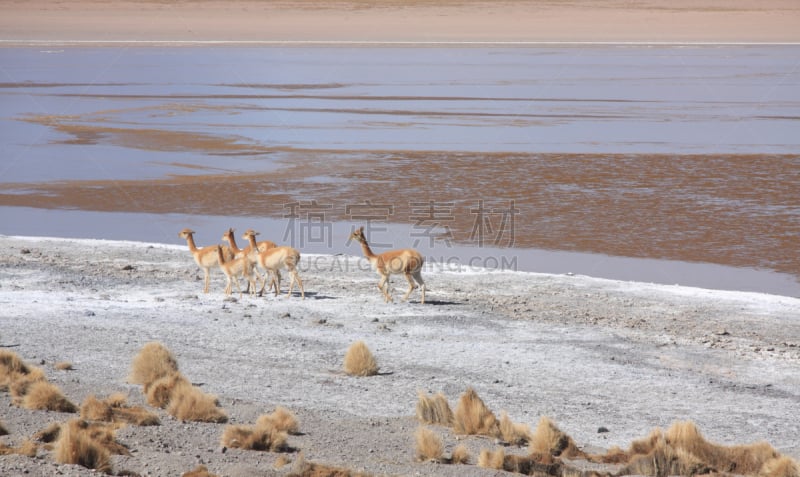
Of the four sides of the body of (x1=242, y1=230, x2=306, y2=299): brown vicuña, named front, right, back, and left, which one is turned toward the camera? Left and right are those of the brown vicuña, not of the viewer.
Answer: left

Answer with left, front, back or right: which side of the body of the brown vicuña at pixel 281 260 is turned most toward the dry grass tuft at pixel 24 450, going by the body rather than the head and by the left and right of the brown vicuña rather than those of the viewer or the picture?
left

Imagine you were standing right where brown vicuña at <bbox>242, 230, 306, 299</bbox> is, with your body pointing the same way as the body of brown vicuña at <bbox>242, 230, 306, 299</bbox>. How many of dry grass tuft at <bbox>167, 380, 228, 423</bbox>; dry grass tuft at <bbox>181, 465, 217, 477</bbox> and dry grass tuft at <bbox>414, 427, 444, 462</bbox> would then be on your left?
3

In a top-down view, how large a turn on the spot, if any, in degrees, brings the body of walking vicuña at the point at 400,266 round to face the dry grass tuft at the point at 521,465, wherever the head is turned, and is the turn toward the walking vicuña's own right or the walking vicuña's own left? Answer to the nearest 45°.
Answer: approximately 90° to the walking vicuña's own left

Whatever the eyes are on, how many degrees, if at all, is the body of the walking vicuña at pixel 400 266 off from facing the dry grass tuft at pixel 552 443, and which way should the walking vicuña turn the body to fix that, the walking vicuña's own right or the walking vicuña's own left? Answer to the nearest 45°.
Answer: approximately 90° to the walking vicuña's own left

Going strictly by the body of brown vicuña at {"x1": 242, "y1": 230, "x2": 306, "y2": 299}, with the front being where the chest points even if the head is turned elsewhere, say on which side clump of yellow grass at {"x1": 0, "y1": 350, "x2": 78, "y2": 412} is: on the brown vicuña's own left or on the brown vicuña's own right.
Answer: on the brown vicuña's own left

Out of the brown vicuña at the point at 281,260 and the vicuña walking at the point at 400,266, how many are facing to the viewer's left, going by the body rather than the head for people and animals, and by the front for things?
2

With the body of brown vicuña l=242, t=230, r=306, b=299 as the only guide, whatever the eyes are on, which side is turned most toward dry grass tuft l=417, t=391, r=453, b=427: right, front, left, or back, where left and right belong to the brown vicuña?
left

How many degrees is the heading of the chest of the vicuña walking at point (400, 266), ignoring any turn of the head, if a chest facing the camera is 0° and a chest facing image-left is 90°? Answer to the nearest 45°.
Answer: approximately 90°
